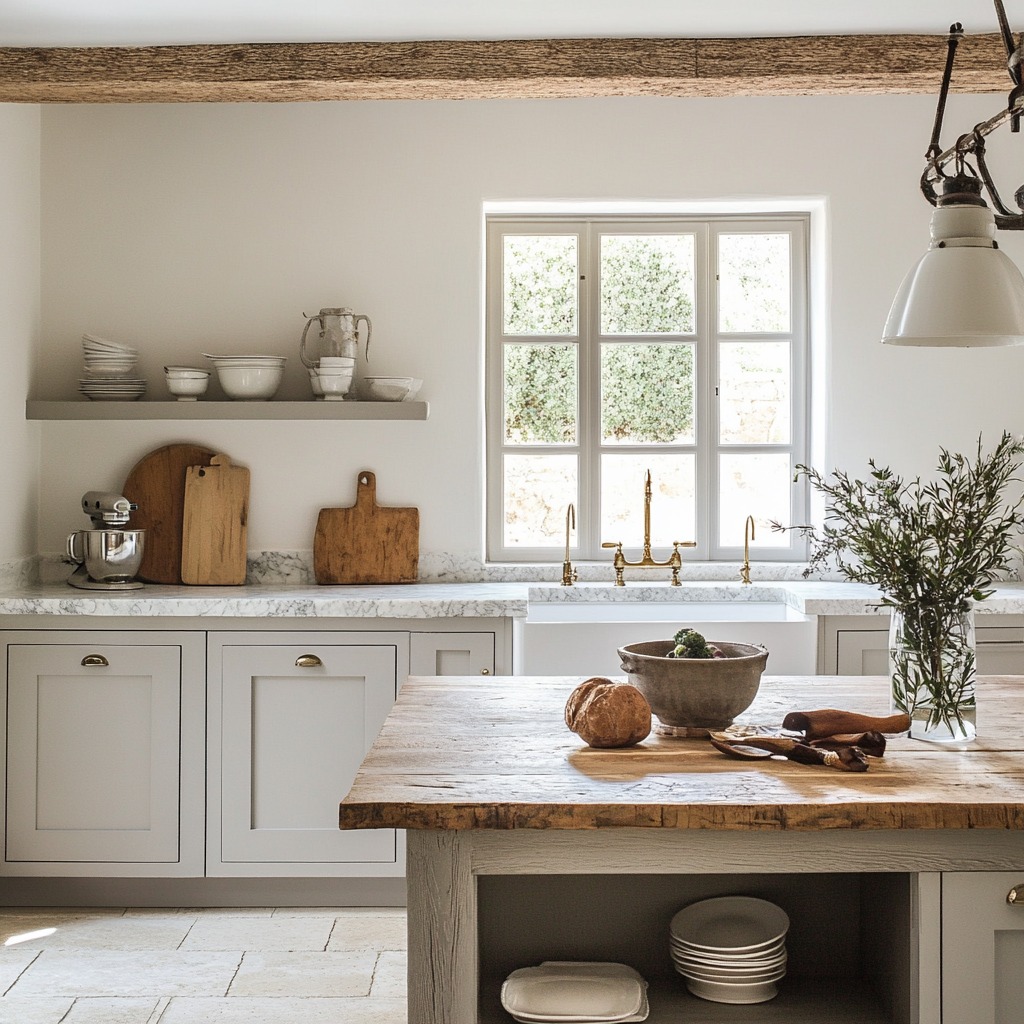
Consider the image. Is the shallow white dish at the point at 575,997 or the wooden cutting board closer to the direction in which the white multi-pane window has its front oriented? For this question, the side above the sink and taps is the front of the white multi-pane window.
the shallow white dish

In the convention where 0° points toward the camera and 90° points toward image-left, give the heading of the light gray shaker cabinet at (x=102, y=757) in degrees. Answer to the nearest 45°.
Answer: approximately 0°

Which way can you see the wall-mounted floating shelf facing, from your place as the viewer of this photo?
facing the viewer

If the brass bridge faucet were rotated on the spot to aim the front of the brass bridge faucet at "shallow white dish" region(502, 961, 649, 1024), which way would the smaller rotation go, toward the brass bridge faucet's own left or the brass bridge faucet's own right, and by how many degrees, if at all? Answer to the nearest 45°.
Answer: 0° — it already faces it

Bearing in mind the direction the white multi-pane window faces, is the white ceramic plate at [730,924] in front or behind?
in front

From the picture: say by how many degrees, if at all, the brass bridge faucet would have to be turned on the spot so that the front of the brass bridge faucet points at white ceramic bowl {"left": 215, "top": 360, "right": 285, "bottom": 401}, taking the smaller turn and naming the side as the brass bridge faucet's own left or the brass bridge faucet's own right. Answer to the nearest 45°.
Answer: approximately 90° to the brass bridge faucet's own right

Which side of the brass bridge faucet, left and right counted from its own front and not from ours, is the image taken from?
front

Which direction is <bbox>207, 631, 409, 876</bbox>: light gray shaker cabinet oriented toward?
toward the camera

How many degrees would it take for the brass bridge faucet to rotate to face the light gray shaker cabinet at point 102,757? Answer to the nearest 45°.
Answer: approximately 45° to its right

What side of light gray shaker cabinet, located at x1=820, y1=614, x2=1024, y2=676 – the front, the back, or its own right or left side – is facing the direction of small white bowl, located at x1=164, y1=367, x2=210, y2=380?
right
